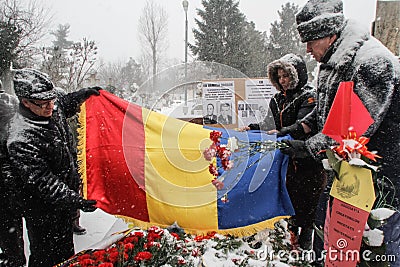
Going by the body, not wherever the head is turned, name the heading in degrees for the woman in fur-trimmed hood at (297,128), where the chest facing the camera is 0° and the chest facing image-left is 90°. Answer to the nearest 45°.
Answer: approximately 45°

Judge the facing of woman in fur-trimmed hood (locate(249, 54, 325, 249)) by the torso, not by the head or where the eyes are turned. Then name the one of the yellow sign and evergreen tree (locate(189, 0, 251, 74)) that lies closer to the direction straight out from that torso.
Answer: the yellow sign

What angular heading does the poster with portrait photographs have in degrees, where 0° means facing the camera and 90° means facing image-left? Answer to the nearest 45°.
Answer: approximately 0°

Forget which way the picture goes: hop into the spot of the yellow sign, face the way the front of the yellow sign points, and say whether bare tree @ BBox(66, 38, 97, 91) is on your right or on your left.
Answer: on your right

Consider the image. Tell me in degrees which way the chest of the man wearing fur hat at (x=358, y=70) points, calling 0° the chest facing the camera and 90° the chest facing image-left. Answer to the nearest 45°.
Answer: approximately 90°

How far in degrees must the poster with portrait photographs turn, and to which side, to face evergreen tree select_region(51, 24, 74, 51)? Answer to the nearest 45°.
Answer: approximately 135° to its right

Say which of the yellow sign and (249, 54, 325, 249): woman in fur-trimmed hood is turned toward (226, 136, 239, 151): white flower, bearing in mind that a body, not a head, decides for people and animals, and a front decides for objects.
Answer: the woman in fur-trimmed hood

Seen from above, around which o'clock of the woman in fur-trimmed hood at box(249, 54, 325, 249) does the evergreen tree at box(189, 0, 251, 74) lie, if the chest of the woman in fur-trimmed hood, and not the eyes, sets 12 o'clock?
The evergreen tree is roughly at 4 o'clock from the woman in fur-trimmed hood.

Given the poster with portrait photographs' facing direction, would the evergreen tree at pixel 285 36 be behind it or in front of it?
behind

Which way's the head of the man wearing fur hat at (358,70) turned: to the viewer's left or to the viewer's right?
to the viewer's left
